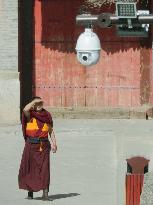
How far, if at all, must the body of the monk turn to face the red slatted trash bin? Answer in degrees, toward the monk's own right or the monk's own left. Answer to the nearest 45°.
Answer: approximately 45° to the monk's own left

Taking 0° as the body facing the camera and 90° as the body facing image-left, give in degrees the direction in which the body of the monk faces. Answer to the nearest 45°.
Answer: approximately 0°
